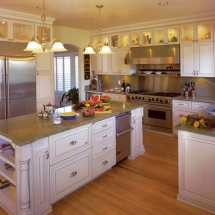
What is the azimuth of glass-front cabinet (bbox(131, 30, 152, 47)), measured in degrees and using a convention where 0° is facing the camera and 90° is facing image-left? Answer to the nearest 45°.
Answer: approximately 0°

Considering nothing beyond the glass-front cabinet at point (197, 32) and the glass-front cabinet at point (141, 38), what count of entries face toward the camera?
2

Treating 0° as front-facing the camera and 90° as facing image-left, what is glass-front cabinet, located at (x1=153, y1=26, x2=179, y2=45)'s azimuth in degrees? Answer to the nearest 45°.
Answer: approximately 0°
